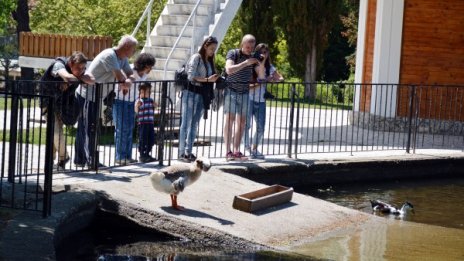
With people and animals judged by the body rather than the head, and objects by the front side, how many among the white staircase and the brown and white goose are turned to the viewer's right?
1

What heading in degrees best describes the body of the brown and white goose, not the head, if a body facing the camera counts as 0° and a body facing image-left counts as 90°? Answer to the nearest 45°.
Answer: approximately 270°

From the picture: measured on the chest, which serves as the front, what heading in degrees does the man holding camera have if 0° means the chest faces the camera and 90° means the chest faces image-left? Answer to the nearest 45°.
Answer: approximately 315°

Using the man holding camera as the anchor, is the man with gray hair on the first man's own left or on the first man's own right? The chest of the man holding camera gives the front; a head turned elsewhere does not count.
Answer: on the first man's own right

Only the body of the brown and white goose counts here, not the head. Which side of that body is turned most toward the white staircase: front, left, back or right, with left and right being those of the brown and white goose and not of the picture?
left

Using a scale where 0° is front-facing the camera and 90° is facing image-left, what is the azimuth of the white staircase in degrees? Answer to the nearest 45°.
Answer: approximately 45°

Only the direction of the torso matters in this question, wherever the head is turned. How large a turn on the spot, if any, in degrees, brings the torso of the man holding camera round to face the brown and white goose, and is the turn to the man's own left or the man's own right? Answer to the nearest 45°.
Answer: approximately 45° to the man's own right

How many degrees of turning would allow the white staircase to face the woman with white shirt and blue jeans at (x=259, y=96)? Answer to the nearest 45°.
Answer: approximately 45° to its left
